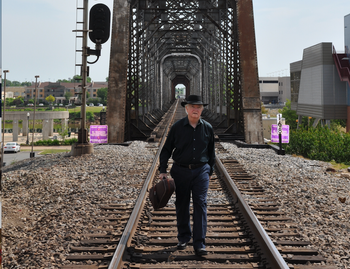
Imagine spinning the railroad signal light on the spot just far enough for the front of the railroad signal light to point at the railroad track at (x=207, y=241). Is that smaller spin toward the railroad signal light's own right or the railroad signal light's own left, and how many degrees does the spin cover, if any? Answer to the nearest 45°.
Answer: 0° — it already faces it

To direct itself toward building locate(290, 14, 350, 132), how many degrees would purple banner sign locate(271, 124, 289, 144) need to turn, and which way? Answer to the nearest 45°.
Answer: approximately 180°

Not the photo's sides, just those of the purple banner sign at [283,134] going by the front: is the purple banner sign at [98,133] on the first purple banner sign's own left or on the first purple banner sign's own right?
on the first purple banner sign's own right

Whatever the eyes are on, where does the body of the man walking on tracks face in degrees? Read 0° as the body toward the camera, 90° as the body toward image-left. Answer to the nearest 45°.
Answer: approximately 0°
